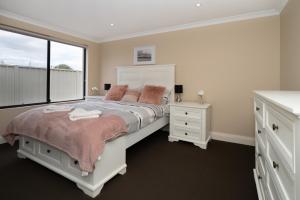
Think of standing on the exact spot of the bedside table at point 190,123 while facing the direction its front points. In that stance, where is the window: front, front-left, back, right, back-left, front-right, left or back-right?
front-right

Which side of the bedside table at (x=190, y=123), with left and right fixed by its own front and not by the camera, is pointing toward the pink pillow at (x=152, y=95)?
right

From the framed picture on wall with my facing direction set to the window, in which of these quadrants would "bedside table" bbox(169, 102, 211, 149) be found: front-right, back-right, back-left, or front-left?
back-left

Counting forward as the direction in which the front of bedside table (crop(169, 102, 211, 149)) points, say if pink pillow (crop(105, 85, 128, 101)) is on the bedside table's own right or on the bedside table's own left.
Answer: on the bedside table's own right

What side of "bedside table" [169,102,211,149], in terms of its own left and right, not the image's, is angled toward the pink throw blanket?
front

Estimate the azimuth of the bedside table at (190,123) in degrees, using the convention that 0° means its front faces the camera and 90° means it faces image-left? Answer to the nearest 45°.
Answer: approximately 45°
